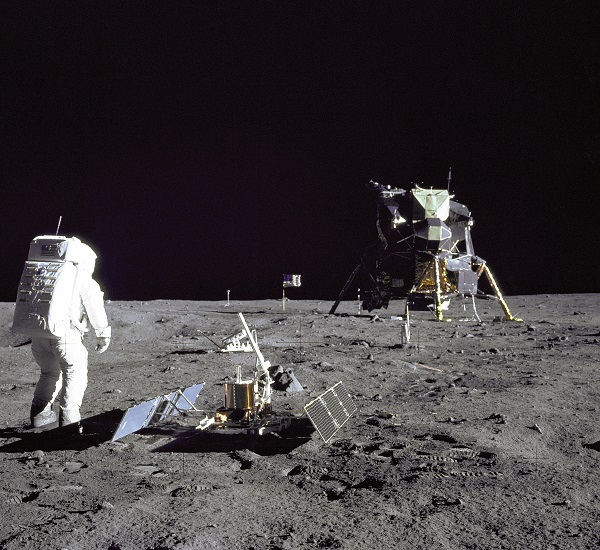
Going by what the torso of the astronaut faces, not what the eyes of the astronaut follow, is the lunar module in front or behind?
in front

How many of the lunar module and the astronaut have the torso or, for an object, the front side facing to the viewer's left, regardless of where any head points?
1

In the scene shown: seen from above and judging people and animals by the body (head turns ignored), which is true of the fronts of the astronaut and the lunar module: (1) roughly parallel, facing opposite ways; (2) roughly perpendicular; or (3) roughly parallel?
roughly perpendicular

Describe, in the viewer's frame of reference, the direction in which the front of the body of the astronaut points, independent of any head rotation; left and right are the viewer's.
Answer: facing away from the viewer and to the right of the viewer

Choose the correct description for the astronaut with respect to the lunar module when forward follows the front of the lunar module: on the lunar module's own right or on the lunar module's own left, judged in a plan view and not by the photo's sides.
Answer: on the lunar module's own left

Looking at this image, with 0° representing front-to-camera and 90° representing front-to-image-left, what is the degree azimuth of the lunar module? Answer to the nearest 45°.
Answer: approximately 90°
